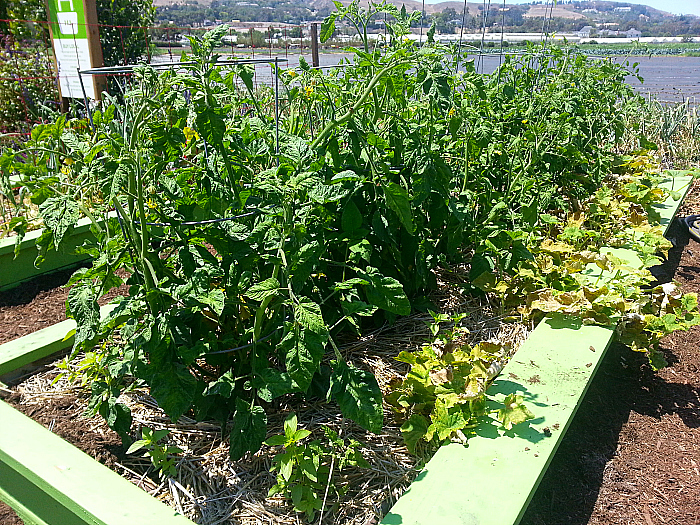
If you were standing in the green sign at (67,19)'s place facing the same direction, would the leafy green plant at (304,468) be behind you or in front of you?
in front

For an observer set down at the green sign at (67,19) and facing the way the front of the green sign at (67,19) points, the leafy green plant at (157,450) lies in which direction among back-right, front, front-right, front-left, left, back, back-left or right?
front

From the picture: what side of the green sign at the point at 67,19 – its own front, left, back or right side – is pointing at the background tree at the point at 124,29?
back

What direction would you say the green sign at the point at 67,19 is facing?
toward the camera

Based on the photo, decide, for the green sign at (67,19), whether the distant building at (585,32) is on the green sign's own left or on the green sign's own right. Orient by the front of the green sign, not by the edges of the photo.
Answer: on the green sign's own left

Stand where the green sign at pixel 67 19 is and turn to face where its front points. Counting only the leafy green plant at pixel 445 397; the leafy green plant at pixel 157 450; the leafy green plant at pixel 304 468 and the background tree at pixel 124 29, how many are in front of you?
3

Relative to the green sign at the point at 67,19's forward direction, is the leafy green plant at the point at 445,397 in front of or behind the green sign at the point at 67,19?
in front

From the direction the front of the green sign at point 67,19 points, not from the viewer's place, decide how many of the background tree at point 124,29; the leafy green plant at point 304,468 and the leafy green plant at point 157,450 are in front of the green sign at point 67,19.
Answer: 2
